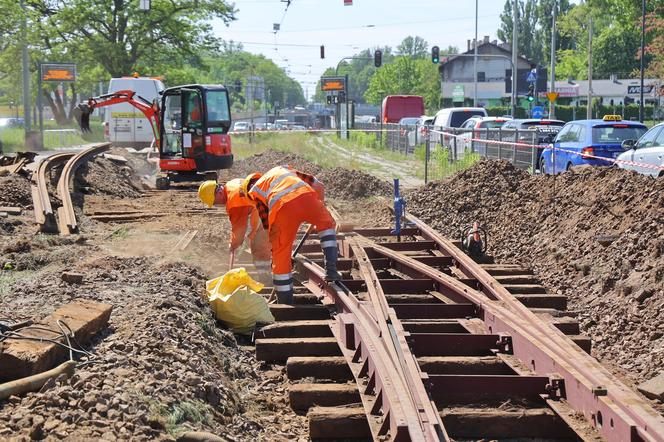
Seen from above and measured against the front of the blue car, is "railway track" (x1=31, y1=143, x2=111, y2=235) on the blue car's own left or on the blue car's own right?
on the blue car's own left

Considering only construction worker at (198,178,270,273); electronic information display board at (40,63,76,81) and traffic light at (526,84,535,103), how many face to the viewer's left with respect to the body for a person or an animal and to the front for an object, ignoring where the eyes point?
1

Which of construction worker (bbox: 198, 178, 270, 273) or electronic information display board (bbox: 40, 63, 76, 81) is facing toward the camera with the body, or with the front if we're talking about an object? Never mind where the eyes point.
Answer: the electronic information display board

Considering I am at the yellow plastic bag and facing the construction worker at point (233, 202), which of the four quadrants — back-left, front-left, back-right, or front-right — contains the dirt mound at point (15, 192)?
front-left

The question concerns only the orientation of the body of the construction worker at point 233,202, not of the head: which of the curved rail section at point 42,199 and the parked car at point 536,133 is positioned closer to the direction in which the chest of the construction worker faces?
the curved rail section

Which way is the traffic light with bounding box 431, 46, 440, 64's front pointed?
toward the camera

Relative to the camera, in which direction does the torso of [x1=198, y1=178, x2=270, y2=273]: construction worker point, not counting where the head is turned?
to the viewer's left

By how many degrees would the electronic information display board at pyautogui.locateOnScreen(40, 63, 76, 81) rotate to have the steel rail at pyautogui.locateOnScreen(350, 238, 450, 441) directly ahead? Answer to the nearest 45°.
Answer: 0° — it already faces it

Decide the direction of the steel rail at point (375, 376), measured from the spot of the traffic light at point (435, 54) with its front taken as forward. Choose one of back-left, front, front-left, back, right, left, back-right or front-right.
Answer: front

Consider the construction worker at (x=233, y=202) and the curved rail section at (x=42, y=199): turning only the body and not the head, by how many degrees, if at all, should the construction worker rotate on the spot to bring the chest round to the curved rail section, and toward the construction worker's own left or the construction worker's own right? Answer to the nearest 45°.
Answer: approximately 45° to the construction worker's own right

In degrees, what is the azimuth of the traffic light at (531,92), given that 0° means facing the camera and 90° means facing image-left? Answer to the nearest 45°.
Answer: approximately 0°

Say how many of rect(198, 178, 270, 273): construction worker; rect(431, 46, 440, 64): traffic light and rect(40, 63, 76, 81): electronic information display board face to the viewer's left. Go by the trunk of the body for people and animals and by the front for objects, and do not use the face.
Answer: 1

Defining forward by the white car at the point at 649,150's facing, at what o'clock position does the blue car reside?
The blue car is roughly at 1 o'clock from the white car.

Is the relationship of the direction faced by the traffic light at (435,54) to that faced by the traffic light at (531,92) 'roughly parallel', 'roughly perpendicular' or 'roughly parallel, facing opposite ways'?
roughly parallel
